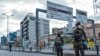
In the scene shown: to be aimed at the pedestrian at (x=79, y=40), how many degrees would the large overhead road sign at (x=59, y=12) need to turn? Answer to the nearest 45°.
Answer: approximately 45° to its right

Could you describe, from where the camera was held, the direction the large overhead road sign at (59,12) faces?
facing the viewer and to the right of the viewer

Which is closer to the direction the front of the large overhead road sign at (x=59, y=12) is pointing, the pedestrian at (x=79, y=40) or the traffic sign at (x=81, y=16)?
the pedestrian

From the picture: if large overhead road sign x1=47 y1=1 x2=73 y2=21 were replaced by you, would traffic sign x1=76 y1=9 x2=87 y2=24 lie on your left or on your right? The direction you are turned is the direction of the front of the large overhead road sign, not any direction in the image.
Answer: on your left
